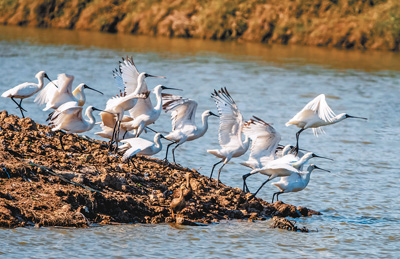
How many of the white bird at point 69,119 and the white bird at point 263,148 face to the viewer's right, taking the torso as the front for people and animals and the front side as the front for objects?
2

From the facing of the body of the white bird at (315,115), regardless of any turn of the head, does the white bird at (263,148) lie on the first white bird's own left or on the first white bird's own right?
on the first white bird's own right

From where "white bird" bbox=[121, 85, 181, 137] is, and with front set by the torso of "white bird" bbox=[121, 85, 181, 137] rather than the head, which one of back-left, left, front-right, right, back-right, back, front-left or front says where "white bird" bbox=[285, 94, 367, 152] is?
front

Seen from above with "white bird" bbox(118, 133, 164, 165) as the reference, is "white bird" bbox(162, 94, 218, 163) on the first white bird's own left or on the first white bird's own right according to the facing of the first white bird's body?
on the first white bird's own left

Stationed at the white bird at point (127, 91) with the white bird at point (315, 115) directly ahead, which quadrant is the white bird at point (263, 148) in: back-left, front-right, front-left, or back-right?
front-right

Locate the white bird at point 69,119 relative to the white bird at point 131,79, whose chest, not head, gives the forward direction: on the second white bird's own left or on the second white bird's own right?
on the second white bird's own right

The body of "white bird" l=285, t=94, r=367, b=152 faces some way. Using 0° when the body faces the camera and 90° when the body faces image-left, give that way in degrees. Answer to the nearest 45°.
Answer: approximately 270°

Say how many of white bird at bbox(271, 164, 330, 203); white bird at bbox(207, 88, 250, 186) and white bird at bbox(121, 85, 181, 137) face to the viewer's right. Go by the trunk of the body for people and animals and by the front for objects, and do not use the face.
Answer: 3

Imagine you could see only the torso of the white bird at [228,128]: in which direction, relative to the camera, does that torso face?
to the viewer's right

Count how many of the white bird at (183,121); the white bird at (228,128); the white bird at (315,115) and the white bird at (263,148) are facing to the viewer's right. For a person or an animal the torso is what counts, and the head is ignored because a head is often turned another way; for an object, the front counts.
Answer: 4

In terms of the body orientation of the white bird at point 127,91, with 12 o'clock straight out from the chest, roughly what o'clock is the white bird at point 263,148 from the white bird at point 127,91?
the white bird at point 263,148 is roughly at 1 o'clock from the white bird at point 127,91.

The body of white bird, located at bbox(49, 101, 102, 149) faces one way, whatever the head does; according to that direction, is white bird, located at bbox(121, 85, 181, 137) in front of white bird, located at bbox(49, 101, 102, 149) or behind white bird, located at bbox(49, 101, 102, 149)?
in front

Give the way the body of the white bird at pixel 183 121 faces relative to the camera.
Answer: to the viewer's right

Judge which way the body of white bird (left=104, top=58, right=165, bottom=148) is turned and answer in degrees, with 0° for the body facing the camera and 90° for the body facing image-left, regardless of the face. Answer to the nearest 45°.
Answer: approximately 270°

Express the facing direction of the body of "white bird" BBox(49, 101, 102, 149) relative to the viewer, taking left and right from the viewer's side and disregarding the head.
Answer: facing to the right of the viewer

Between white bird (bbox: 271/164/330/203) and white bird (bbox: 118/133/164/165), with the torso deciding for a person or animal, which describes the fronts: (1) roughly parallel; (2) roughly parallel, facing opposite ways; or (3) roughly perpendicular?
roughly parallel

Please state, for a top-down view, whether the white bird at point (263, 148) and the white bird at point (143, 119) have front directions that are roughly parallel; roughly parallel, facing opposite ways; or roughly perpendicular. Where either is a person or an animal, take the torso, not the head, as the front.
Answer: roughly parallel

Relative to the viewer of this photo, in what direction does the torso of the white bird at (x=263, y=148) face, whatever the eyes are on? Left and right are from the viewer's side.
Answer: facing to the right of the viewer
